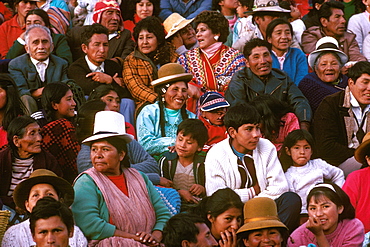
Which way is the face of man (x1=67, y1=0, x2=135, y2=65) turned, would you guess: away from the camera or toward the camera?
toward the camera

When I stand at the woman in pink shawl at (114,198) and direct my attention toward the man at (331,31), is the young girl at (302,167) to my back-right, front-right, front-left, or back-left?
front-right

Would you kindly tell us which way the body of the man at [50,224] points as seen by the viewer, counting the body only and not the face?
toward the camera

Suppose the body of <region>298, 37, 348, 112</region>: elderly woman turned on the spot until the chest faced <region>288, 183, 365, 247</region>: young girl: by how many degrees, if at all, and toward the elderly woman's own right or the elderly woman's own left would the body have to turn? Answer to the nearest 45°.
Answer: approximately 45° to the elderly woman's own right

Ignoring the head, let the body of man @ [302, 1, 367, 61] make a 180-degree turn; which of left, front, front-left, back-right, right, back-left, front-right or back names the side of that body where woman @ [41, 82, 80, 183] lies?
left

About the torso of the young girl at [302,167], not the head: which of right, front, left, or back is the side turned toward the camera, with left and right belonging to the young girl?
front

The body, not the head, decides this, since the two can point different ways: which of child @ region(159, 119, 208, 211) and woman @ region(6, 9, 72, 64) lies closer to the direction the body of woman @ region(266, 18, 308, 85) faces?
the child

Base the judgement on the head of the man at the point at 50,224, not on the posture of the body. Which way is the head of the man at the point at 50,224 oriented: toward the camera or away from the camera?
toward the camera

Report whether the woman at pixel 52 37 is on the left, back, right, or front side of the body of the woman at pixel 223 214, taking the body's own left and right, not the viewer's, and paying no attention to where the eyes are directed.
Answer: back

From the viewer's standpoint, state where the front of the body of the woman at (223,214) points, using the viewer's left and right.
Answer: facing the viewer and to the right of the viewer
